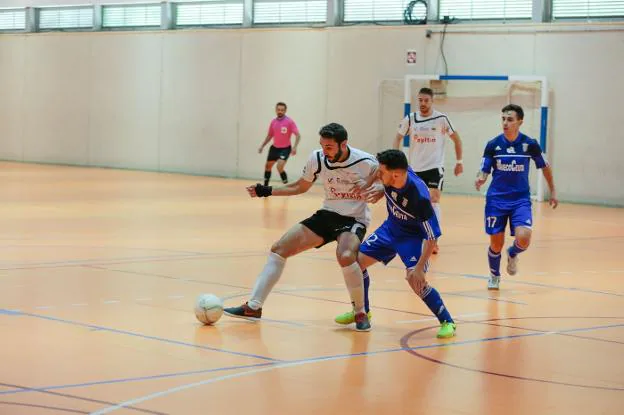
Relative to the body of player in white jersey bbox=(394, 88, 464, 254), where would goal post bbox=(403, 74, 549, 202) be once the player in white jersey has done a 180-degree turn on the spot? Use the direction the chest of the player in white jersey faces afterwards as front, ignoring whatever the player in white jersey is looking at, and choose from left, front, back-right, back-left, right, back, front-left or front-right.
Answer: front

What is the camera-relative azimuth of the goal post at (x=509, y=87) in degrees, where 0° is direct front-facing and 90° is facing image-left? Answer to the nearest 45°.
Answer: approximately 0°

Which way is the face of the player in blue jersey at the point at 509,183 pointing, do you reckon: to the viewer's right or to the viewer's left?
to the viewer's left

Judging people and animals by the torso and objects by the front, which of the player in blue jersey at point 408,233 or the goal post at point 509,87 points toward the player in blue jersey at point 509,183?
the goal post

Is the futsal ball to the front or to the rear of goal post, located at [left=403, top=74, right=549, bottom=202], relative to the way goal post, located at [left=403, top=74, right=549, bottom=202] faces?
to the front

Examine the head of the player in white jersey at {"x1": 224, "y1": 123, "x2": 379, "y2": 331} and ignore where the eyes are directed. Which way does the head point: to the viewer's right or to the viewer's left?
to the viewer's left

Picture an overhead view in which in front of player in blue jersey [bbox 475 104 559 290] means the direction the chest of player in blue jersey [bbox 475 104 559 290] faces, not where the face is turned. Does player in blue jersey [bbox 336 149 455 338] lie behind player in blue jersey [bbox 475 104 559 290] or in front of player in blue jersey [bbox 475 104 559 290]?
in front

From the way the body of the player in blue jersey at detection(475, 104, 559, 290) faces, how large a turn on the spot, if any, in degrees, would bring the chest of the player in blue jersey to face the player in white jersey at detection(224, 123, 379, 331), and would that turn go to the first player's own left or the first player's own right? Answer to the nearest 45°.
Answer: approximately 45° to the first player's own right

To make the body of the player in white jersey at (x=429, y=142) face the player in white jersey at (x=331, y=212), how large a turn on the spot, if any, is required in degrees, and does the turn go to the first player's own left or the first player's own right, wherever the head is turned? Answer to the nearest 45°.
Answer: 0° — they already face them

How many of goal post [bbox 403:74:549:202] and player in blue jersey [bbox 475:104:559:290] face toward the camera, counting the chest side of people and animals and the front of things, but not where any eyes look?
2

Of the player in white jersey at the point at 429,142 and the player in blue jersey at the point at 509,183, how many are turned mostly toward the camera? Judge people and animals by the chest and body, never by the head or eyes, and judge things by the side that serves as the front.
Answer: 2

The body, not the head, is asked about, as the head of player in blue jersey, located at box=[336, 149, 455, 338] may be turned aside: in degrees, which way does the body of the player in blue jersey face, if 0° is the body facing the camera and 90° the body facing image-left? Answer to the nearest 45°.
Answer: approximately 45°

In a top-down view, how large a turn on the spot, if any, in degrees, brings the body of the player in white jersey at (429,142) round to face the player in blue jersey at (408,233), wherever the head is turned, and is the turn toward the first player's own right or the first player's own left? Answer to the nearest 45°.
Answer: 0° — they already face them
